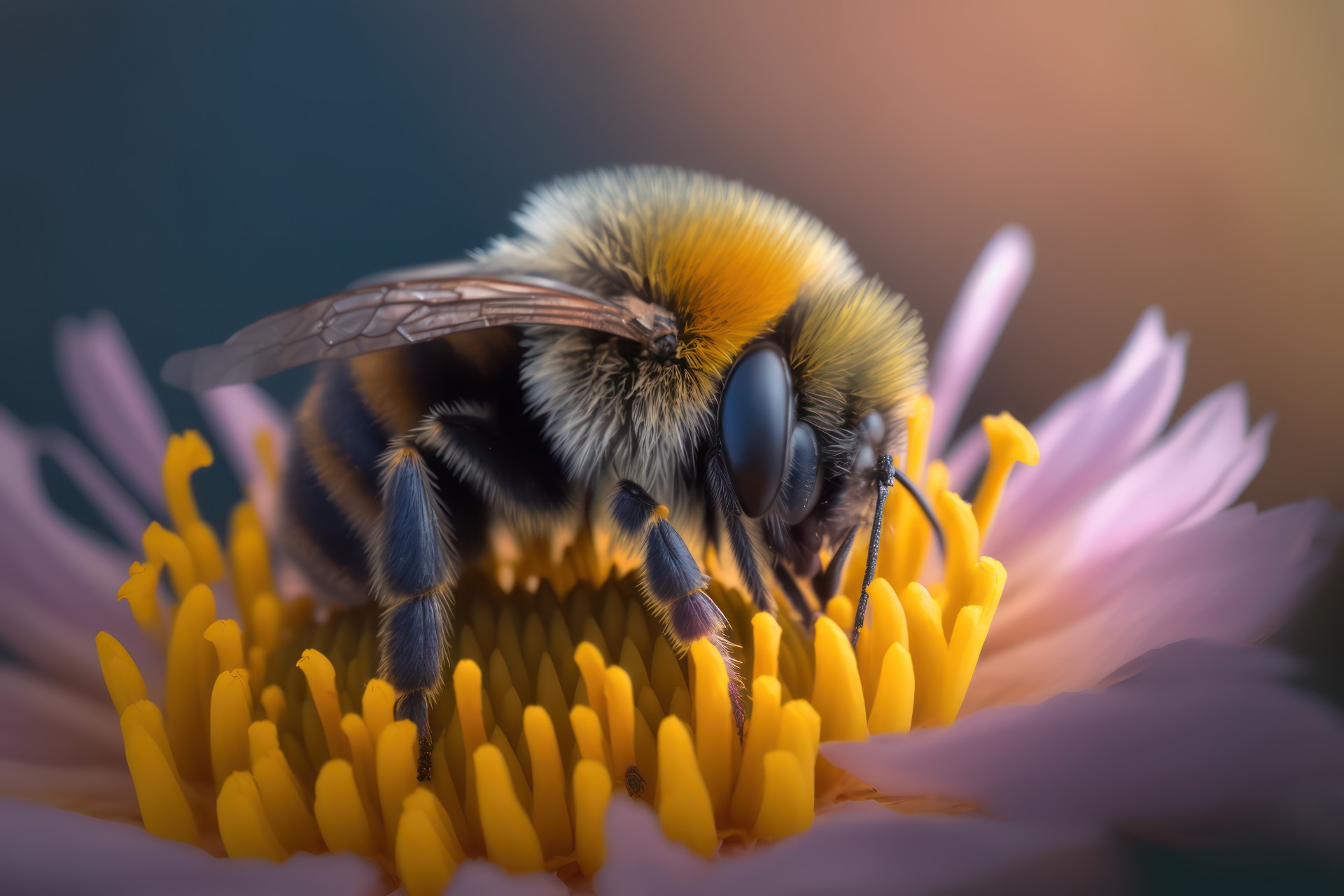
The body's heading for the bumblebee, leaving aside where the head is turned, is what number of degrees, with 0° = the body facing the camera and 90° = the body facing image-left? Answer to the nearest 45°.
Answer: approximately 270°
